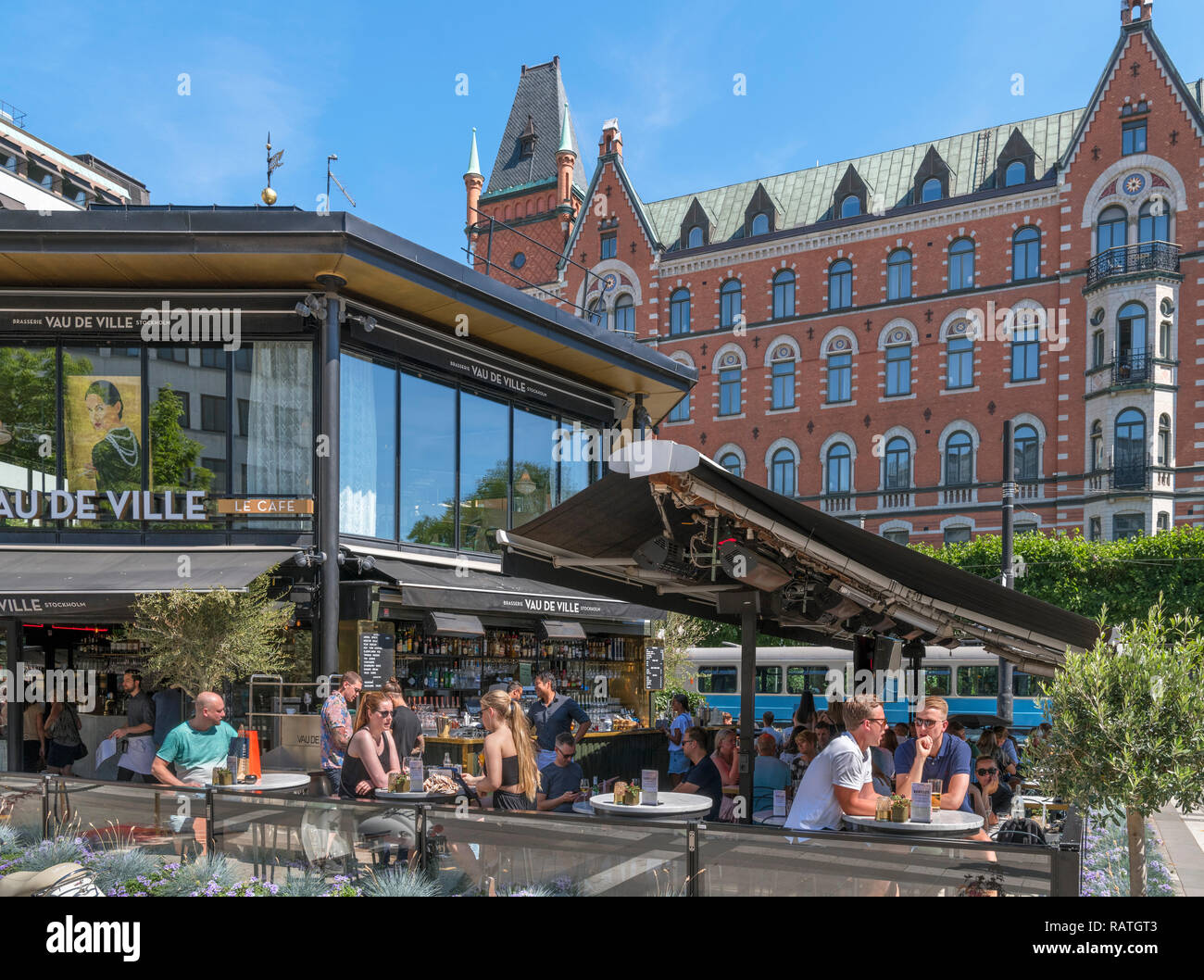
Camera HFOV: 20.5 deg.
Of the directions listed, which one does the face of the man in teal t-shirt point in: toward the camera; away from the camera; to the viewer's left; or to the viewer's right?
to the viewer's right

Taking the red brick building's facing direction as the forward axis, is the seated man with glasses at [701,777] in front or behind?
in front

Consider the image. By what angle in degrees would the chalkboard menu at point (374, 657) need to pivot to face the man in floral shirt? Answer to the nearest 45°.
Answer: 0° — it already faces them

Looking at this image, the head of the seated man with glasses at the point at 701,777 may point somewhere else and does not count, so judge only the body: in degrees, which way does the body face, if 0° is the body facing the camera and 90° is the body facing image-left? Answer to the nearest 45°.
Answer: approximately 90°

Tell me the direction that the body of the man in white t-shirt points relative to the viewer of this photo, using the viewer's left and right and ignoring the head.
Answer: facing to the right of the viewer

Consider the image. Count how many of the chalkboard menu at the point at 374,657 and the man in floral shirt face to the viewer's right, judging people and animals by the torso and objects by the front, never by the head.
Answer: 1

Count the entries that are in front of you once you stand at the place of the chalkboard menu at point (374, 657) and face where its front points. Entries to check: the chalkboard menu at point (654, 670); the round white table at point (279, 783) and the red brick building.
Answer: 1

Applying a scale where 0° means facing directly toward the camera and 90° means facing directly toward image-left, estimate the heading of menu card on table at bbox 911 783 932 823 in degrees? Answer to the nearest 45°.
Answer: approximately 0°

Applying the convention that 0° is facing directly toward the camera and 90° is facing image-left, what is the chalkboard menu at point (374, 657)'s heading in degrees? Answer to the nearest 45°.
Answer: approximately 0°

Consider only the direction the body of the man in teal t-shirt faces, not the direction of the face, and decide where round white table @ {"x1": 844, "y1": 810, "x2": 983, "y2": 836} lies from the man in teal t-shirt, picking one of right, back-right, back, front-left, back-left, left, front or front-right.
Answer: front

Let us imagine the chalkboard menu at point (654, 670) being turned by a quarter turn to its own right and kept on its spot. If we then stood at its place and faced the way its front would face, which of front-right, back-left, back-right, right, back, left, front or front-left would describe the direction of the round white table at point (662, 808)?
left

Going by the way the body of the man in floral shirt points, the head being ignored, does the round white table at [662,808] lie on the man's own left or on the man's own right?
on the man's own right
